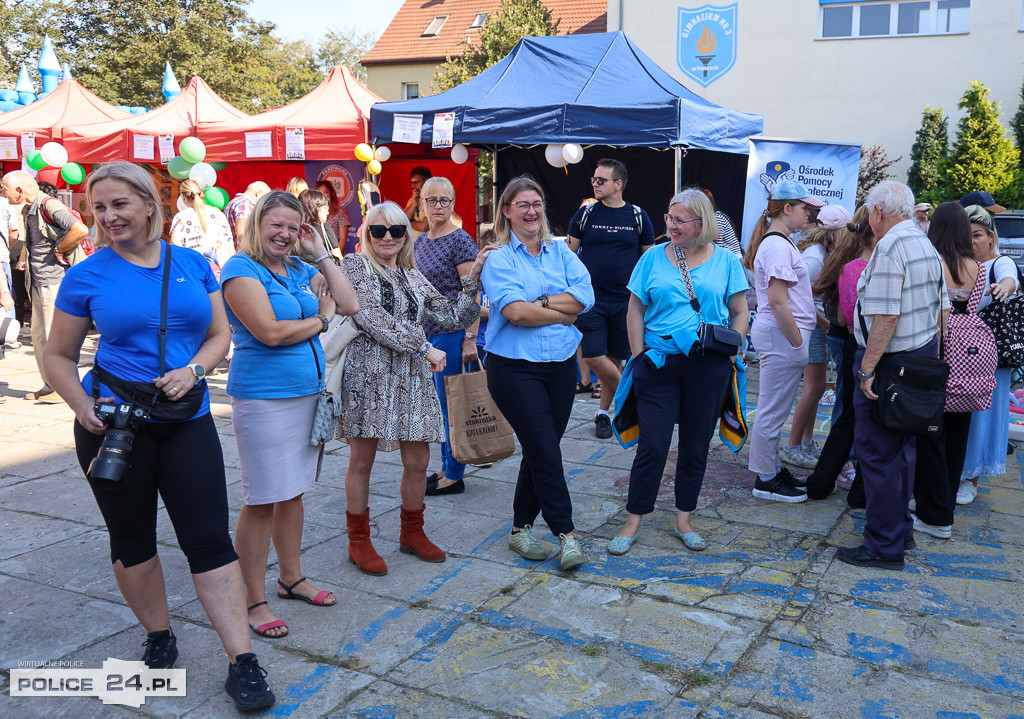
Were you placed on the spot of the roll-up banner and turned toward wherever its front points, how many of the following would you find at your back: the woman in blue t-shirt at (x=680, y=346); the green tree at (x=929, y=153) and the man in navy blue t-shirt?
1

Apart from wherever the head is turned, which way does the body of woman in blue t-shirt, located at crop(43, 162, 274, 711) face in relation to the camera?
toward the camera

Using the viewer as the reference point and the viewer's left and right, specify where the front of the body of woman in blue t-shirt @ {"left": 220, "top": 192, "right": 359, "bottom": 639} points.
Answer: facing the viewer and to the right of the viewer

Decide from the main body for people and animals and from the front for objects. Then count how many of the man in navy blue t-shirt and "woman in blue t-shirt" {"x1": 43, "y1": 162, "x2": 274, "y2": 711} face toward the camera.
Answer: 2

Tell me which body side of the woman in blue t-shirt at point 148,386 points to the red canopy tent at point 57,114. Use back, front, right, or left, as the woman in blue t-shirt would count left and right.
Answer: back

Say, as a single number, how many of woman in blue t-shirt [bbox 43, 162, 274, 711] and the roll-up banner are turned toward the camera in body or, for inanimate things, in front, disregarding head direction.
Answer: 2

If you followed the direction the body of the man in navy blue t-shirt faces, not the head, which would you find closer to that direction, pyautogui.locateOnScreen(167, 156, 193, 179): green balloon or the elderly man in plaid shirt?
the elderly man in plaid shirt

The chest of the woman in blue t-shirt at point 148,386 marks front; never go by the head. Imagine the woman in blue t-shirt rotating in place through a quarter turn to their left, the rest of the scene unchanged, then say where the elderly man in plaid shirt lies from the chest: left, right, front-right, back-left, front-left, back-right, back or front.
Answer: front

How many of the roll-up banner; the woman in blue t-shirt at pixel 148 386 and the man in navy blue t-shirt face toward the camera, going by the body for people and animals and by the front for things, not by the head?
3

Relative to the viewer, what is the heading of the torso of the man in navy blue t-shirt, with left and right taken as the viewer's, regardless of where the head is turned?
facing the viewer

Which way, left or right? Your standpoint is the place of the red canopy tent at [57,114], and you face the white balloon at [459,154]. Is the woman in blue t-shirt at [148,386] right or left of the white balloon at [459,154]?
right

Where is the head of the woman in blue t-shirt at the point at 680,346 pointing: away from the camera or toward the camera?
toward the camera

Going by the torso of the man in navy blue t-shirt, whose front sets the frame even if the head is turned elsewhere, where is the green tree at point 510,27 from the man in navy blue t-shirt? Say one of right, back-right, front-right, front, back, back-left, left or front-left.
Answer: back

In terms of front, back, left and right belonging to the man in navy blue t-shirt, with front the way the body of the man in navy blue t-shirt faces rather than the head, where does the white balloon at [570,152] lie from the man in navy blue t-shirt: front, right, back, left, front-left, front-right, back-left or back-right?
back
